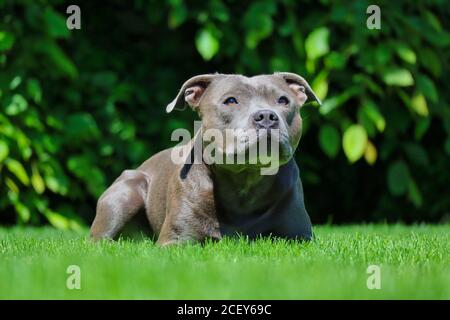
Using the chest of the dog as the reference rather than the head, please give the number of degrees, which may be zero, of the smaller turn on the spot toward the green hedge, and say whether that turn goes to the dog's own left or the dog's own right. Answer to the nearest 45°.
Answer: approximately 135° to the dog's own left

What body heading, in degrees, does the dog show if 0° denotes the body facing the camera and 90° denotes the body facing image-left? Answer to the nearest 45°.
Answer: approximately 315°
